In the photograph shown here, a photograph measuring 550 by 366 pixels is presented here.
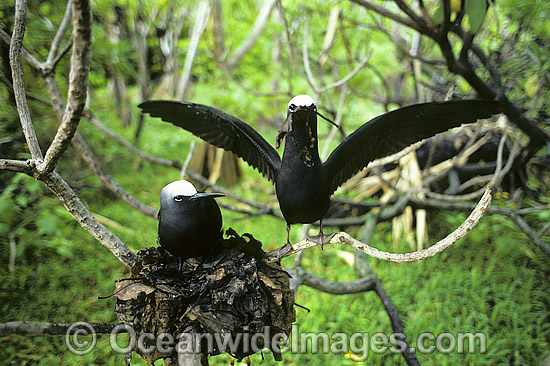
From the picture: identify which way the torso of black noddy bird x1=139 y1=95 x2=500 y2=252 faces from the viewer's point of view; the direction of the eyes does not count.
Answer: toward the camera

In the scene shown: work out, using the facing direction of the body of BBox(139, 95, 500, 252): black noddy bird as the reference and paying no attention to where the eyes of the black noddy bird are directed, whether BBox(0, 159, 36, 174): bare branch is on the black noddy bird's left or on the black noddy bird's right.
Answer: on the black noddy bird's right

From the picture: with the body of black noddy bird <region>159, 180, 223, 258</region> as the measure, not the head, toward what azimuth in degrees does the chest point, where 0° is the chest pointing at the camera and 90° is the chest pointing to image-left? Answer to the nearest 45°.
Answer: approximately 315°

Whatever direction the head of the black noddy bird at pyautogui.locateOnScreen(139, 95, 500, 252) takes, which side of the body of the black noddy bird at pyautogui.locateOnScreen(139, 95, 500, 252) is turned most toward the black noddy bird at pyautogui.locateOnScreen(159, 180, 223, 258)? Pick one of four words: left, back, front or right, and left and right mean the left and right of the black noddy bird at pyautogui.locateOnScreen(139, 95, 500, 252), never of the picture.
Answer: right

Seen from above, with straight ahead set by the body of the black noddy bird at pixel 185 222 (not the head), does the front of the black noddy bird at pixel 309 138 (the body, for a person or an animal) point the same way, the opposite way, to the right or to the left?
to the right

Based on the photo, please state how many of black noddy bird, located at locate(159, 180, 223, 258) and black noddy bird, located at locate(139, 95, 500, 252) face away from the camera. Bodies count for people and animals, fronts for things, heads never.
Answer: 0

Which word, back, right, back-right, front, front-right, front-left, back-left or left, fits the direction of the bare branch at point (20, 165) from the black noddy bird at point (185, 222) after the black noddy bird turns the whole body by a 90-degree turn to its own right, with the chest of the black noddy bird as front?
front-right
